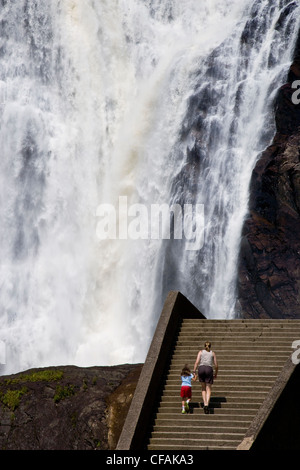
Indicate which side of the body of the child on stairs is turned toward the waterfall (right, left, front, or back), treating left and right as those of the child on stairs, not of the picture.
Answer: front

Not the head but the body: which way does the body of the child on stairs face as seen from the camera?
away from the camera
